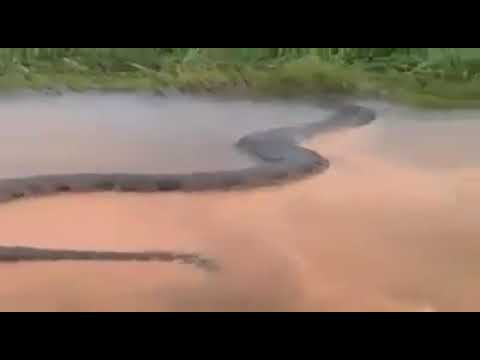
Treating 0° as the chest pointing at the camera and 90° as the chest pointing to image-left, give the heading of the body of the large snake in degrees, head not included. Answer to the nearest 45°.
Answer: approximately 270°
